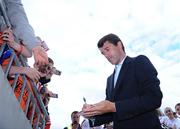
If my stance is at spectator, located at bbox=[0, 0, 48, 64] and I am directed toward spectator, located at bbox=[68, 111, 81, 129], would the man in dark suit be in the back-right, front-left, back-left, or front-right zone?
front-right

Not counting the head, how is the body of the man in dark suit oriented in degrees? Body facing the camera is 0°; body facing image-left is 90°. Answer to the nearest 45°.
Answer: approximately 45°

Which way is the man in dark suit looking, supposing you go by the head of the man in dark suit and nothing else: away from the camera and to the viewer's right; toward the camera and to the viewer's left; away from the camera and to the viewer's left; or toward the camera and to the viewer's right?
toward the camera and to the viewer's left

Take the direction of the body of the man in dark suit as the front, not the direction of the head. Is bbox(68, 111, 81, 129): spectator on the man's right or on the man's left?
on the man's right

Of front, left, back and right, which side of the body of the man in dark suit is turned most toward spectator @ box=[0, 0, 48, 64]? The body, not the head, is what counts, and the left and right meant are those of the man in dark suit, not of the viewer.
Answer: front
